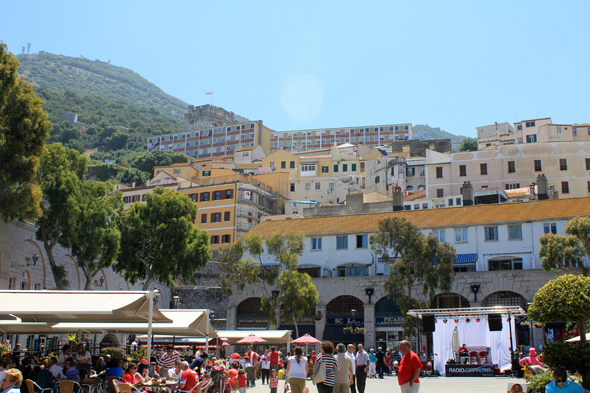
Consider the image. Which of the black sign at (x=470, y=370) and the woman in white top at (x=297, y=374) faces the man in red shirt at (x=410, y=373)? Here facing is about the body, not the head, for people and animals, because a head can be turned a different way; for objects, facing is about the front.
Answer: the black sign

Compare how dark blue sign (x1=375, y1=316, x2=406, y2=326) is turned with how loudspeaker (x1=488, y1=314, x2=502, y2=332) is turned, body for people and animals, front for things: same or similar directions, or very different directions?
same or similar directions

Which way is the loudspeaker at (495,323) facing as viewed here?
toward the camera

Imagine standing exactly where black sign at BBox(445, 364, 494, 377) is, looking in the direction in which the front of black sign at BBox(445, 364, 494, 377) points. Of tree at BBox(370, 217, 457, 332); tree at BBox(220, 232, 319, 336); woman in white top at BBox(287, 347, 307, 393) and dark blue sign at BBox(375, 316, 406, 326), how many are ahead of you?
1

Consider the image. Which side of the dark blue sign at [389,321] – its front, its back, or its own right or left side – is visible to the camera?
front

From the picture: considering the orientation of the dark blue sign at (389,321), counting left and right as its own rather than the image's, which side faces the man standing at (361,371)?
front

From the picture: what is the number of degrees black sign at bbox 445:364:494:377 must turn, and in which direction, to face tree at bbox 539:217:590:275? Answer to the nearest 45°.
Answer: approximately 135° to its left

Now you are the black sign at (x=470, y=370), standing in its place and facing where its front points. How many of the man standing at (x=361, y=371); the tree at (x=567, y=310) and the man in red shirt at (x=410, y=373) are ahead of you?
3

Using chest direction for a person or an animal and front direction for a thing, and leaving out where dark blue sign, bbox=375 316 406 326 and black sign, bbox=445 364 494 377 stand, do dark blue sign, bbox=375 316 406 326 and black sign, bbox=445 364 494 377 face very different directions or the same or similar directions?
same or similar directions

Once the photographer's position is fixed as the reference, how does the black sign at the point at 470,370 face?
facing the viewer

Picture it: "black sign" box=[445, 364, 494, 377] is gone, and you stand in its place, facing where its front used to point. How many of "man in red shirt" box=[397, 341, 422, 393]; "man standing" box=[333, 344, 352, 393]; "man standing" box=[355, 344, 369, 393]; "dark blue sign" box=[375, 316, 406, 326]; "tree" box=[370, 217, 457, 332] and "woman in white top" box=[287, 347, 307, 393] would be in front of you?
4
